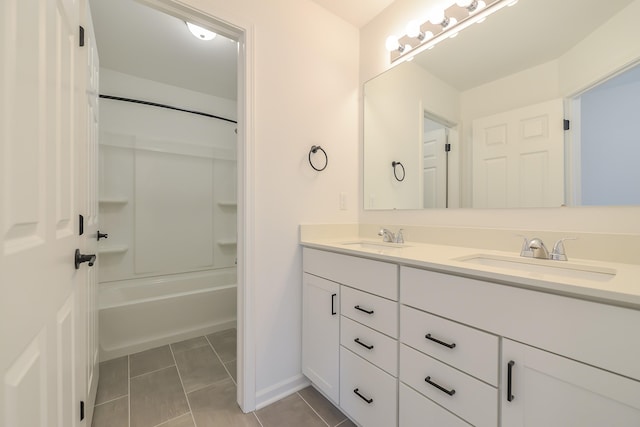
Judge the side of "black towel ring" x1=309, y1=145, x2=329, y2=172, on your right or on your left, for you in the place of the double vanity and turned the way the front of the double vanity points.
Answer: on your right

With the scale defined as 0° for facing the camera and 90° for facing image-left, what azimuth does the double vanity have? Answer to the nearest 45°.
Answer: approximately 45°

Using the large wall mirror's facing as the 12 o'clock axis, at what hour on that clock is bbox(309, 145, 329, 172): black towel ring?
The black towel ring is roughly at 1 o'clock from the large wall mirror.

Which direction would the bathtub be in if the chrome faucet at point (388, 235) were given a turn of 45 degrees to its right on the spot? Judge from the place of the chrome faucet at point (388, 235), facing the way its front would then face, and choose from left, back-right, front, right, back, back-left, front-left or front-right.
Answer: front

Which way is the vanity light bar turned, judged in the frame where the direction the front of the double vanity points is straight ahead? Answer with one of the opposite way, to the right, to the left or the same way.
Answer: the same way

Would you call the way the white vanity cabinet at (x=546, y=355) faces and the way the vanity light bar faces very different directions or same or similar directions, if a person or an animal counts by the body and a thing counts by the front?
same or similar directions

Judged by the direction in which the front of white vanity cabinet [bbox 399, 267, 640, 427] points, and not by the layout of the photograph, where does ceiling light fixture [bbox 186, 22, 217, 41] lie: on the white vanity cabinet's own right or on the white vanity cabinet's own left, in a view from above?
on the white vanity cabinet's own right

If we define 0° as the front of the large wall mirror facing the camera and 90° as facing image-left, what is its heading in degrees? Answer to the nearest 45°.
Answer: approximately 45°

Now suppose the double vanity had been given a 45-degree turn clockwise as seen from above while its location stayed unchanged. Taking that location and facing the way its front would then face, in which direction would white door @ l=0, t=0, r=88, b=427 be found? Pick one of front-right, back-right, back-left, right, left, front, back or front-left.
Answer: front-left

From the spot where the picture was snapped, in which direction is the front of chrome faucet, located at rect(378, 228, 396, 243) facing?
facing the viewer and to the left of the viewer

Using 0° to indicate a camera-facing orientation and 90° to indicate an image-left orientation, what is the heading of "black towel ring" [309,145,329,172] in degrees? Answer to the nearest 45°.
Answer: approximately 315°

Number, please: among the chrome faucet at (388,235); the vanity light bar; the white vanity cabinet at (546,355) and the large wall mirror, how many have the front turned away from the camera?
0
